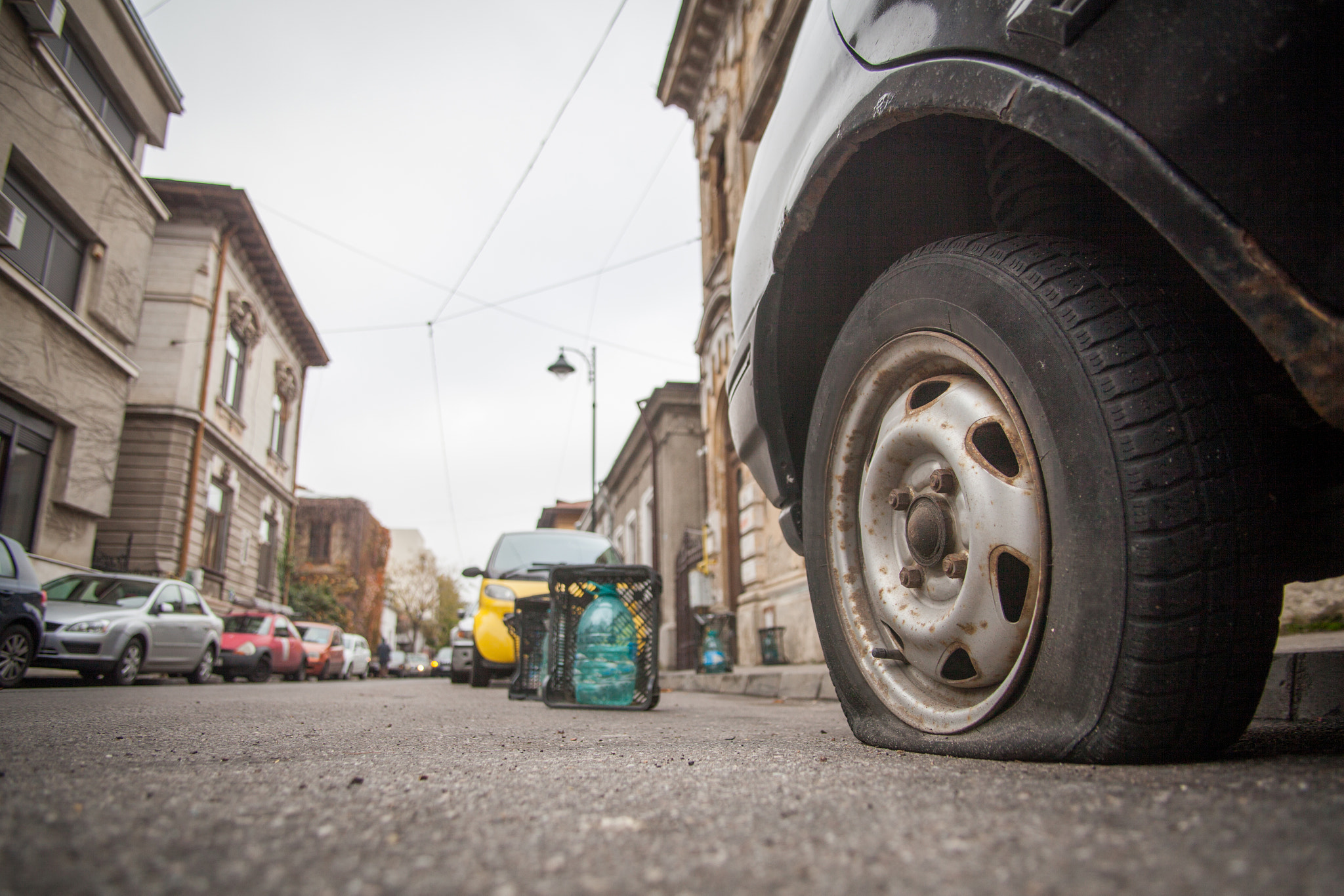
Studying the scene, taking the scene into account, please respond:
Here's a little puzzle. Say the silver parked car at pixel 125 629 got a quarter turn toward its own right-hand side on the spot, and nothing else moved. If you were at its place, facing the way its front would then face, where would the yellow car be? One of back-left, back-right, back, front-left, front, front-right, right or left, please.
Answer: back

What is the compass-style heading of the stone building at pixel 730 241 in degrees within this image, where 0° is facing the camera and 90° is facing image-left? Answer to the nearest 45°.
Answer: approximately 90°

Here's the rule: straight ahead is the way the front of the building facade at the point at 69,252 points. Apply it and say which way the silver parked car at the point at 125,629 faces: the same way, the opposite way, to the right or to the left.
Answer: to the right

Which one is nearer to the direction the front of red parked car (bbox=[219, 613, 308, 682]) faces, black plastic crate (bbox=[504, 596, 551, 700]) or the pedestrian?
the black plastic crate

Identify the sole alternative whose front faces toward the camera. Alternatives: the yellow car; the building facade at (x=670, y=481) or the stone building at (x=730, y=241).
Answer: the yellow car

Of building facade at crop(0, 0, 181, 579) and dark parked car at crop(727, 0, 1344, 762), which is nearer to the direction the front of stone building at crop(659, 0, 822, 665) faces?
the building facade

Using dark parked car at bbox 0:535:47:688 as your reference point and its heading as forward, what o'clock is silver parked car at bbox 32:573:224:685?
The silver parked car is roughly at 5 o'clock from the dark parked car.

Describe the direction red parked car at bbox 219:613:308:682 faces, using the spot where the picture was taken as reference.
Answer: facing the viewer and to the left of the viewer

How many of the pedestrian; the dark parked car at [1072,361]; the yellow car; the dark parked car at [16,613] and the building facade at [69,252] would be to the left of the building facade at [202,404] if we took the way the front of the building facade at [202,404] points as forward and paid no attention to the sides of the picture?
1

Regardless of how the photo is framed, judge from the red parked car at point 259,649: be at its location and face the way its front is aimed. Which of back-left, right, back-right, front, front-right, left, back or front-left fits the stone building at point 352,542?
back-right

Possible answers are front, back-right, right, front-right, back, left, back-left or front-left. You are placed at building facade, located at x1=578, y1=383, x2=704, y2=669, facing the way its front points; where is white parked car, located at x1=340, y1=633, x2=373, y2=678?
front-right

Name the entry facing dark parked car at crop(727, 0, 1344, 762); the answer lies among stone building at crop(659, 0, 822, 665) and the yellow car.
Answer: the yellow car

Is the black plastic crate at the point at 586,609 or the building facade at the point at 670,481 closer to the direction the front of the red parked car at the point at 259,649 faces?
the black plastic crate

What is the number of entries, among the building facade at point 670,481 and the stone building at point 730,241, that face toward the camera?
0

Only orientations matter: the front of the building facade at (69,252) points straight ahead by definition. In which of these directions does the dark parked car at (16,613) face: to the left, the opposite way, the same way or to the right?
to the right

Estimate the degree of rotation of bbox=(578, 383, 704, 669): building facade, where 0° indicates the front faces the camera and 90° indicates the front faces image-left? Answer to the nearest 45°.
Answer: approximately 90°

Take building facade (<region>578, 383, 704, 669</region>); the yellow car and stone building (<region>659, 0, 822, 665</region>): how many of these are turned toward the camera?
1
